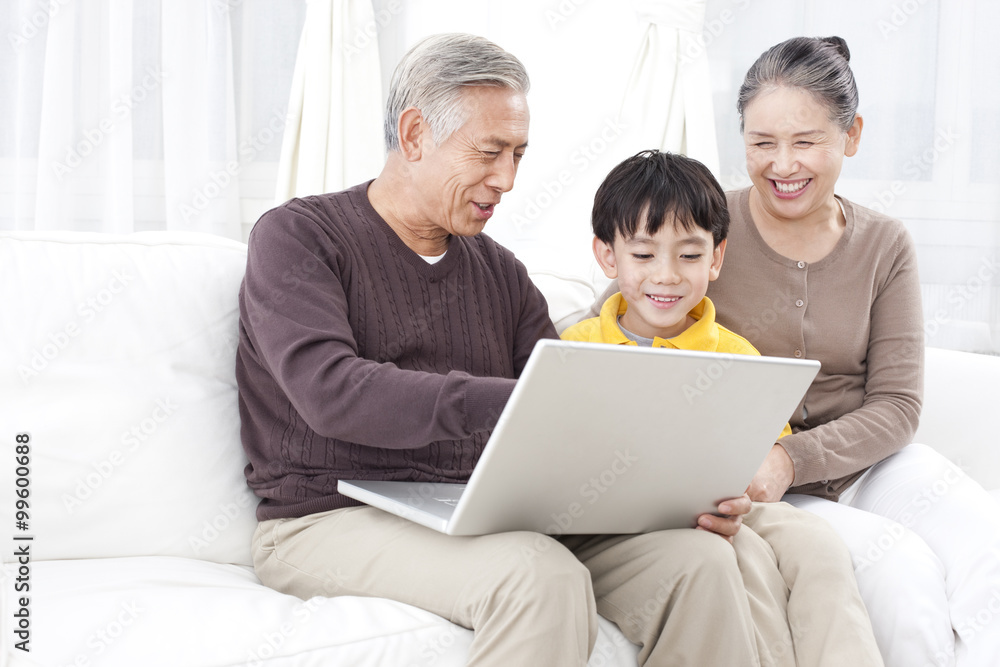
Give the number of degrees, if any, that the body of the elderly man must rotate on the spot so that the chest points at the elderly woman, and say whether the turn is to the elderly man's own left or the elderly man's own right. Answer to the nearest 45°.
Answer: approximately 90° to the elderly man's own left

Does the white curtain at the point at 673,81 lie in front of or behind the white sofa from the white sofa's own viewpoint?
behind

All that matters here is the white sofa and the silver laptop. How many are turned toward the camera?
1

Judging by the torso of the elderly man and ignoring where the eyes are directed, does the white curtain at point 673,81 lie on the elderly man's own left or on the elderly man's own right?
on the elderly man's own left

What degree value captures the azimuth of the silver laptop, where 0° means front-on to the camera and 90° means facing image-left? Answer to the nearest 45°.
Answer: approximately 135°

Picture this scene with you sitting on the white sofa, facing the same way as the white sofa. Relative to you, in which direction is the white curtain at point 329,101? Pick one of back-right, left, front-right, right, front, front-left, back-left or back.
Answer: back

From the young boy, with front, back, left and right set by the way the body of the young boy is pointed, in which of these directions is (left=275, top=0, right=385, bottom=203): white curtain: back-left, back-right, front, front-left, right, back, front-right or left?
back-right

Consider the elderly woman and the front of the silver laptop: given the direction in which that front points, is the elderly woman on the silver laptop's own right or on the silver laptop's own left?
on the silver laptop's own right
